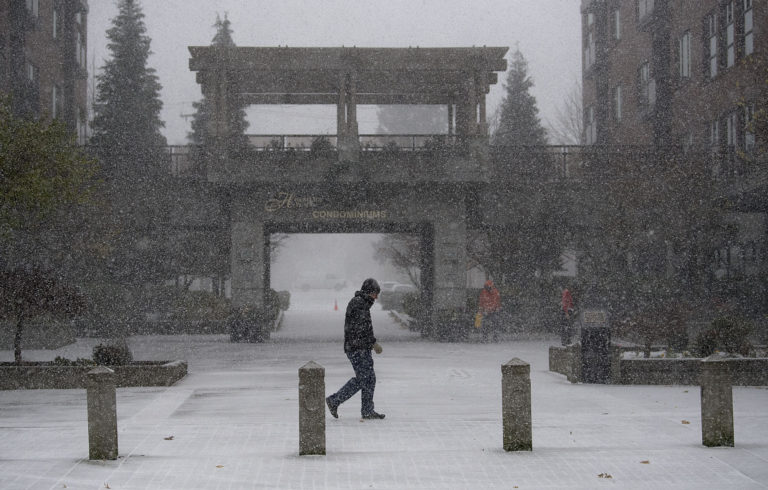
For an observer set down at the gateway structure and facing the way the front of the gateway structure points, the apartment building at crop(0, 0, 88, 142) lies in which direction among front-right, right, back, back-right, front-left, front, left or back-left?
back-right

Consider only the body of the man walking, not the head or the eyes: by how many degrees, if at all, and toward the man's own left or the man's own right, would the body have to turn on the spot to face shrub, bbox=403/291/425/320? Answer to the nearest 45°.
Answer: approximately 90° to the man's own left

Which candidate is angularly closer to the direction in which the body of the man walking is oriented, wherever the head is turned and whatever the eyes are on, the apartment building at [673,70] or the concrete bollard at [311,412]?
the apartment building

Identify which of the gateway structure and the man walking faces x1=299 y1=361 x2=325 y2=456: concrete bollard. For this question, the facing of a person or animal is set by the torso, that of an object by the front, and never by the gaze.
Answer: the gateway structure

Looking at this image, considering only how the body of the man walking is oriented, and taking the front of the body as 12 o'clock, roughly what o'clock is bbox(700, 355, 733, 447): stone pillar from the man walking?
The stone pillar is roughly at 1 o'clock from the man walking.

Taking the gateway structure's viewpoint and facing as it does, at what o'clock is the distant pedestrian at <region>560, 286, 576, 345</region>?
The distant pedestrian is roughly at 10 o'clock from the gateway structure.

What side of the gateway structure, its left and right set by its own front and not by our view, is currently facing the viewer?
front

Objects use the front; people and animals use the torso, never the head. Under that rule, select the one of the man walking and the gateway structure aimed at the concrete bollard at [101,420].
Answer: the gateway structure

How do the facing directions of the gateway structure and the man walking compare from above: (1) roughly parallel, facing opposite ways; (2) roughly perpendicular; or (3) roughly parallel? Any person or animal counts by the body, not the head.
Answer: roughly perpendicular

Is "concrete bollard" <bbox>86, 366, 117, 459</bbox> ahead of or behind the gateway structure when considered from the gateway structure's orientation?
ahead

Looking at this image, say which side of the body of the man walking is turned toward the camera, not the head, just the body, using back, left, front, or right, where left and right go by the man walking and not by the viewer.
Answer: right
